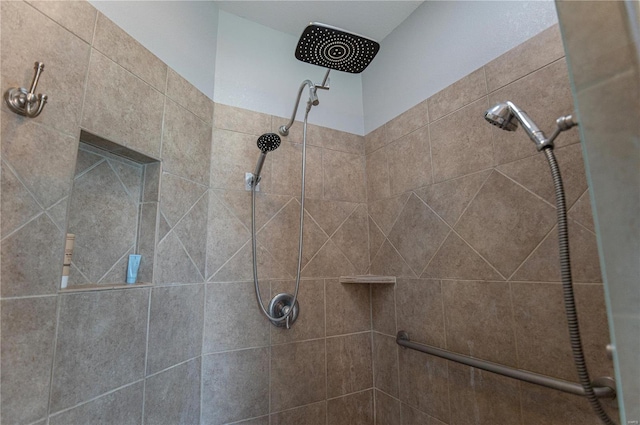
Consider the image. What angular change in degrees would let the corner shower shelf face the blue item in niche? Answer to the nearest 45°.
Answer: approximately 45° to its right

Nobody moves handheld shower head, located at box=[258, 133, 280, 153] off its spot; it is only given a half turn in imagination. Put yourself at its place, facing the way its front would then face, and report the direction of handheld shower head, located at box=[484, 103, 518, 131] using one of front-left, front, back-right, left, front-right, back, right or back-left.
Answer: back-right

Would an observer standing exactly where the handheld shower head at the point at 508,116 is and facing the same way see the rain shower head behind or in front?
in front

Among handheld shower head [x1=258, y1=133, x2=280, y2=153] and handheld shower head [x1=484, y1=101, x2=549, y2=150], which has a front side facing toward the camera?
handheld shower head [x1=258, y1=133, x2=280, y2=153]

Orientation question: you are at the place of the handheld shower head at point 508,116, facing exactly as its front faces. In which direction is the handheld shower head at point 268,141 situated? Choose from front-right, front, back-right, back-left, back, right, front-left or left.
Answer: front

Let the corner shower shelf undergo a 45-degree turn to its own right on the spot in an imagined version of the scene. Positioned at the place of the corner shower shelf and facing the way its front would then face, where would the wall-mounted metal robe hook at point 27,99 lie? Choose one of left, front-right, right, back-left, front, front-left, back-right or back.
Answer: front

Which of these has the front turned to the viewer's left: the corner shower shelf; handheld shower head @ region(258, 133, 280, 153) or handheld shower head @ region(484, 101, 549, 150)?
handheld shower head @ region(484, 101, 549, 150)

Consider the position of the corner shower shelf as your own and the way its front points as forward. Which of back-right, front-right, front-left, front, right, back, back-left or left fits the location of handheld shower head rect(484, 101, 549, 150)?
front-left

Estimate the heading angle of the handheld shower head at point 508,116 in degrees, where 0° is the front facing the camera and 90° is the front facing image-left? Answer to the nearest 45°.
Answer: approximately 90°

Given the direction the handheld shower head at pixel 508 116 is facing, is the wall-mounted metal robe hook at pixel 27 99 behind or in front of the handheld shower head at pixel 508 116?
in front

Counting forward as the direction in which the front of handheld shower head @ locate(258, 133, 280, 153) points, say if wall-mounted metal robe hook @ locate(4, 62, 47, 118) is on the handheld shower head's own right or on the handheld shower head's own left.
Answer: on the handheld shower head's own right

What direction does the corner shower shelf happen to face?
toward the camera

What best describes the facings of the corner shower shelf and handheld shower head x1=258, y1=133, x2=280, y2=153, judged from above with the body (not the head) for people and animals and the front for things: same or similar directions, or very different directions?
same or similar directions

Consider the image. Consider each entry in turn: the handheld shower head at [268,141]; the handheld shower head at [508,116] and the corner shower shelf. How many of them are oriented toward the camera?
2

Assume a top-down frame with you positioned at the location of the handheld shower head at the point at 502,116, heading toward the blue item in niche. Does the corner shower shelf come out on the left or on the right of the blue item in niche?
right

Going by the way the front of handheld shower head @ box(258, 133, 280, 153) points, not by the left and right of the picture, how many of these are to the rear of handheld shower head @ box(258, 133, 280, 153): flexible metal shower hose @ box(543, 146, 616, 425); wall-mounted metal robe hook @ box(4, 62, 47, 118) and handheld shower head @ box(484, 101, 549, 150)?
0
